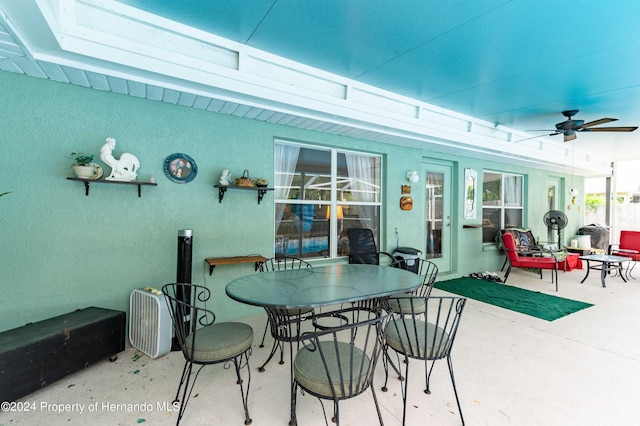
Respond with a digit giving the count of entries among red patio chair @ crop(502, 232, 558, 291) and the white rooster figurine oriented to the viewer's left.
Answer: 1

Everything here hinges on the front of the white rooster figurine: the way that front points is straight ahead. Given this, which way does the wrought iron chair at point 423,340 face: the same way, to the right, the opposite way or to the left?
to the right

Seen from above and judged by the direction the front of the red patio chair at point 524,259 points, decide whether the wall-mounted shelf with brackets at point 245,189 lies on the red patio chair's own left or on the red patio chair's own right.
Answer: on the red patio chair's own right

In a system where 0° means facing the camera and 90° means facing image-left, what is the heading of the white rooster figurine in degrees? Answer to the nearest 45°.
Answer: approximately 90°

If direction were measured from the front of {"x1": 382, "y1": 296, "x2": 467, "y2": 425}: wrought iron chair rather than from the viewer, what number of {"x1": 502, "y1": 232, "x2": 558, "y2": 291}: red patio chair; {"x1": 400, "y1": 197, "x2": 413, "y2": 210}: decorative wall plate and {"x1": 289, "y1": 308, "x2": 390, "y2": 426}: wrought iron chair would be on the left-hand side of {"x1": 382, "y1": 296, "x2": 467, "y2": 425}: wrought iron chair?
1

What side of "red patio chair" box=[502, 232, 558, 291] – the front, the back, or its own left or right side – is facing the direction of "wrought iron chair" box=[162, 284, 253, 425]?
right

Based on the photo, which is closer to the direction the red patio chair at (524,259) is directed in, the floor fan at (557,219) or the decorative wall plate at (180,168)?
the floor fan

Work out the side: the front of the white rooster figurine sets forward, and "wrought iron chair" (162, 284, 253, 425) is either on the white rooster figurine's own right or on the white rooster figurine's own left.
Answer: on the white rooster figurine's own left

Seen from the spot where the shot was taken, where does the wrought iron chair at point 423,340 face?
facing away from the viewer and to the left of the viewer
